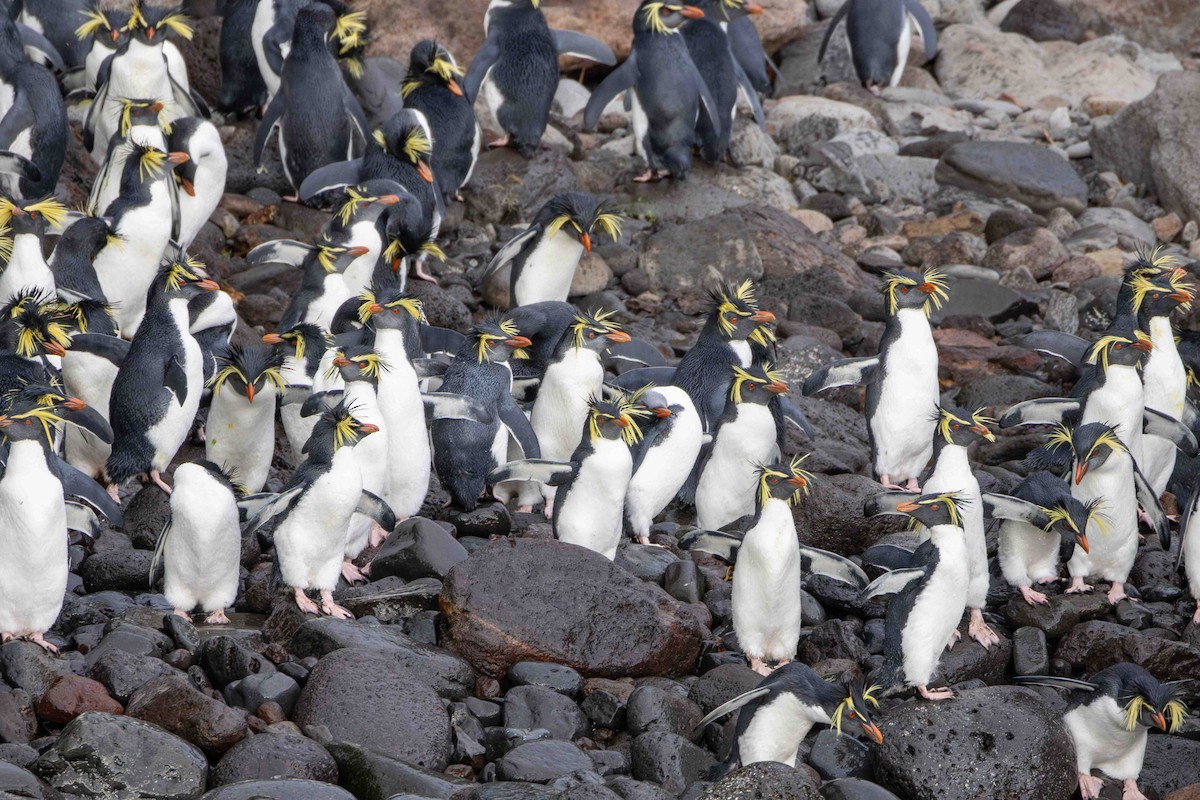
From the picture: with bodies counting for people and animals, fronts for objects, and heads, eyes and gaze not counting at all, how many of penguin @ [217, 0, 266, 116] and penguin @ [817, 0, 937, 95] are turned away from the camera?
2

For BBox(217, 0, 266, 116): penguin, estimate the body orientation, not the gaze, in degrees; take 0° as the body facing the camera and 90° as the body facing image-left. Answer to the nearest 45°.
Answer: approximately 180°

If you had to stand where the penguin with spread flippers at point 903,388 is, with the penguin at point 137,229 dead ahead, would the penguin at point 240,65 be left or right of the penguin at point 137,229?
right

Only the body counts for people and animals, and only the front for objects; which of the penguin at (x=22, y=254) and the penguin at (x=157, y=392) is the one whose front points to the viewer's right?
the penguin at (x=157, y=392)

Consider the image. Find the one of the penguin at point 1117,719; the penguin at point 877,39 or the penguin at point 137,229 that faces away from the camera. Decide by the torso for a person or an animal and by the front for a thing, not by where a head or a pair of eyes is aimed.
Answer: the penguin at point 877,39

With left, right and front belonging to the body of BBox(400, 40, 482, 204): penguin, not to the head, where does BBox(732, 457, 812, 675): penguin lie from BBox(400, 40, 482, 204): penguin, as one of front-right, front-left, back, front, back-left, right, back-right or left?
back-right

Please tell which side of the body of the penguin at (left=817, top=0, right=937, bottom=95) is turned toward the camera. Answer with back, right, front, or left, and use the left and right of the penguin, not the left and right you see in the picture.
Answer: back

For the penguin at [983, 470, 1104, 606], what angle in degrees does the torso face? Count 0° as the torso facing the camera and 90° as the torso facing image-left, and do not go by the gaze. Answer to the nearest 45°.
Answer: approximately 315°

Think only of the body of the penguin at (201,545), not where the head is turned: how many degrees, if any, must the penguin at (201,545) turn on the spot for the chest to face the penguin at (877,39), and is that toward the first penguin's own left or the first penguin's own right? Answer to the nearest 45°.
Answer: approximately 135° to the first penguin's own left

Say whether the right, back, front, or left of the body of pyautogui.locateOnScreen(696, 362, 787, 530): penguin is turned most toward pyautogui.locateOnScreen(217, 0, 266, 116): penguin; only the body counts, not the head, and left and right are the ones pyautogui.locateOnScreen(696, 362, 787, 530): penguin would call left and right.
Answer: back
